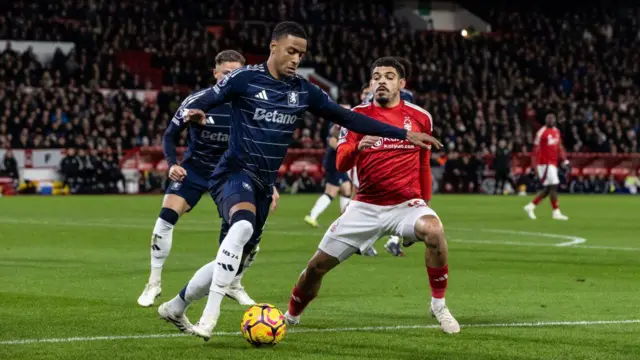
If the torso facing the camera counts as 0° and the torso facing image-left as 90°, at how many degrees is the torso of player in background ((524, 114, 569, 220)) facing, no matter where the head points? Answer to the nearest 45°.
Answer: approximately 315°

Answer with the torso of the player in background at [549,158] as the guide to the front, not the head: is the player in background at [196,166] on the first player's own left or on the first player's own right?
on the first player's own right

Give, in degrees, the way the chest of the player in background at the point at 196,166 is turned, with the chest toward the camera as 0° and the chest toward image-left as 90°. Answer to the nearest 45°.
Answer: approximately 0°

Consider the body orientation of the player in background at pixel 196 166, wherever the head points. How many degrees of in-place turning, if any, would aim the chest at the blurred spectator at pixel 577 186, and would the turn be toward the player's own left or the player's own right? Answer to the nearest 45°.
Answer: approximately 135° to the player's own left

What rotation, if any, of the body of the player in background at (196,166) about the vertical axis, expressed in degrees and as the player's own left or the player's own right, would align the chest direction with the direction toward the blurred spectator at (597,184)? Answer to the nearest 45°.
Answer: approximately 135° to the player's own left

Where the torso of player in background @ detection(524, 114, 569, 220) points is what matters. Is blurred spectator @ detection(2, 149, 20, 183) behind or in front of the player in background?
behind

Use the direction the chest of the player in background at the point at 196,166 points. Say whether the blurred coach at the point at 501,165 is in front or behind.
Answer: behind

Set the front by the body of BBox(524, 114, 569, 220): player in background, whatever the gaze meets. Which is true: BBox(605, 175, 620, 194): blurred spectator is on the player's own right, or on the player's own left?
on the player's own left

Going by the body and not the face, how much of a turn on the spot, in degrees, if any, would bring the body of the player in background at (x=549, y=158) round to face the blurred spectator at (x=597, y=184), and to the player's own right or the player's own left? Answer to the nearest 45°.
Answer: approximately 135° to the player's own left

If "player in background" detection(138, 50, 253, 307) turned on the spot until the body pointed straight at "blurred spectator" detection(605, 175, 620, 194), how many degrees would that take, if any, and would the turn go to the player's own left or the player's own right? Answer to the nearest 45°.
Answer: approximately 135° to the player's own left
